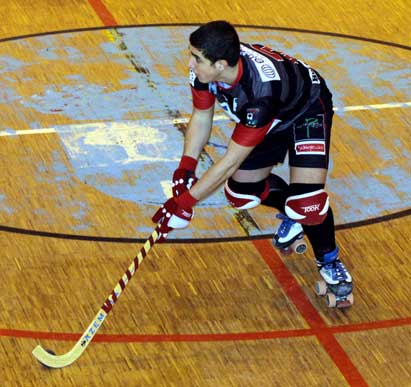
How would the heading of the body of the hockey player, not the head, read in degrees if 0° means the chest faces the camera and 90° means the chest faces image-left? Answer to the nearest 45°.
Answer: approximately 45°

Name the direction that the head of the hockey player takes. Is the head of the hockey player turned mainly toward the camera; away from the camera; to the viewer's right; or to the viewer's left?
to the viewer's left
